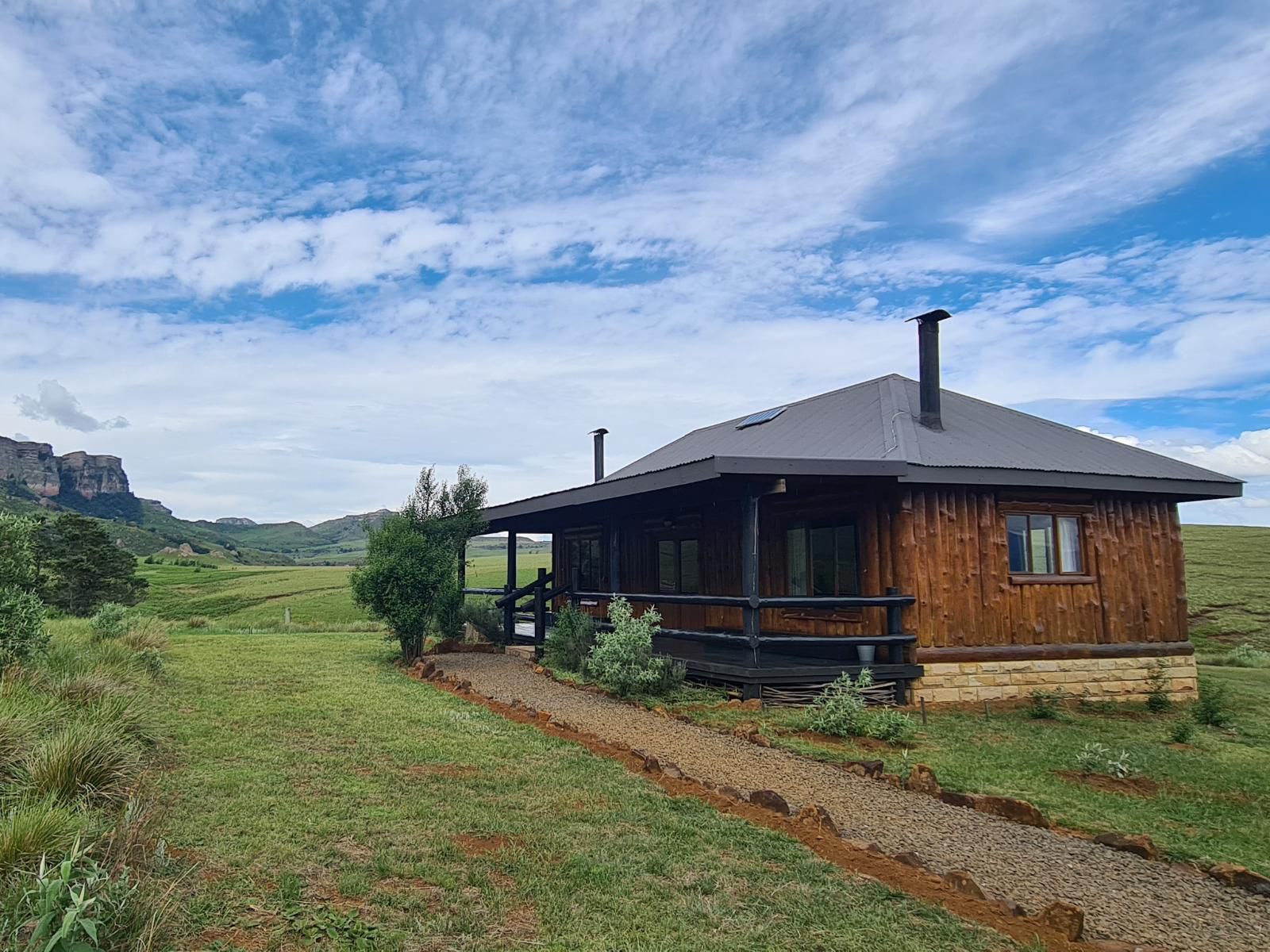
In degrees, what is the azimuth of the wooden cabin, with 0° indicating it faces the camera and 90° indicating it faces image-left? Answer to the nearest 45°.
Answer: approximately 45°

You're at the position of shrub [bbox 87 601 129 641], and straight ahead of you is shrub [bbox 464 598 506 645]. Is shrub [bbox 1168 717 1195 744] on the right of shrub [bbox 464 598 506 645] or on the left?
right

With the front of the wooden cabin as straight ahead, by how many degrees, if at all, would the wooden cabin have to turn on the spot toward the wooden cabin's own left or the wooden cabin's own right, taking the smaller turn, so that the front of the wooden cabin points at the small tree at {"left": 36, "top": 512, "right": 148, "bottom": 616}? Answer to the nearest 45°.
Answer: approximately 90° to the wooden cabin's own right

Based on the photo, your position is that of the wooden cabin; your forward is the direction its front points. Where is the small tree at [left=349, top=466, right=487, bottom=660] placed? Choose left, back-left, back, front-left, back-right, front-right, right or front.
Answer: front-right

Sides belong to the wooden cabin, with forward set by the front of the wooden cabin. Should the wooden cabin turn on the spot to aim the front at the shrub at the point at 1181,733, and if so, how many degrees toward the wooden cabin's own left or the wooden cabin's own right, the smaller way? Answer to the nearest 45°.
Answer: approximately 90° to the wooden cabin's own left

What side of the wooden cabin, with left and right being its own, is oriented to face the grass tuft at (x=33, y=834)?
front

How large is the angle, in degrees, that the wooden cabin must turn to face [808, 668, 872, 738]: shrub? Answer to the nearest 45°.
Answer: approximately 45° to its left

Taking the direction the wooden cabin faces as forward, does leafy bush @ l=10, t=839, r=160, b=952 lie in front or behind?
in front

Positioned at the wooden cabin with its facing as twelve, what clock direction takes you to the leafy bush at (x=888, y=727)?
The leafy bush is roughly at 11 o'clock from the wooden cabin.

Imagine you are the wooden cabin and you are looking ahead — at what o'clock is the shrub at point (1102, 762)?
The shrub is roughly at 10 o'clock from the wooden cabin.
